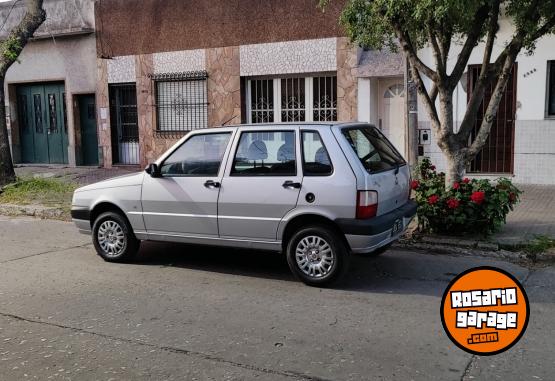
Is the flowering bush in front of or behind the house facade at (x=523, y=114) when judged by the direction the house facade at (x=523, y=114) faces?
in front

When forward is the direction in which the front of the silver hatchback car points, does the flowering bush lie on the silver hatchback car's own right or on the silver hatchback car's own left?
on the silver hatchback car's own right

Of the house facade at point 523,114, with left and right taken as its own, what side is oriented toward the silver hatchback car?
front

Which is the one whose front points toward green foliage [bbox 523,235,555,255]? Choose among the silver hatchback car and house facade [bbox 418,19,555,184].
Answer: the house facade

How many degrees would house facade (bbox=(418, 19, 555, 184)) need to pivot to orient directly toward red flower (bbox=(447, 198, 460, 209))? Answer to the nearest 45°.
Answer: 0° — it already faces it

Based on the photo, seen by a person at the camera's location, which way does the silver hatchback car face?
facing away from the viewer and to the left of the viewer

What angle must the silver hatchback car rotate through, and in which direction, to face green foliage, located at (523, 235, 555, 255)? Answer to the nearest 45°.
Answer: approximately 135° to its right

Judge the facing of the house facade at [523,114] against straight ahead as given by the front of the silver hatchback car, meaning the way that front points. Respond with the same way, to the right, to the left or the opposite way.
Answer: to the left

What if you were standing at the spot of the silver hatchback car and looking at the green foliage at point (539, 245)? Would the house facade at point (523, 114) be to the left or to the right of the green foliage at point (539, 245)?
left

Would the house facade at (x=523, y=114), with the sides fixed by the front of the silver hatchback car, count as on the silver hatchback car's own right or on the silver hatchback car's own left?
on the silver hatchback car's own right

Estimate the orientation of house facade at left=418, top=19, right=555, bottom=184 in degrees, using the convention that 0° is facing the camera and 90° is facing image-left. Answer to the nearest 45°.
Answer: approximately 0°

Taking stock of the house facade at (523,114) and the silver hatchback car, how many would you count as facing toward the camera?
1
